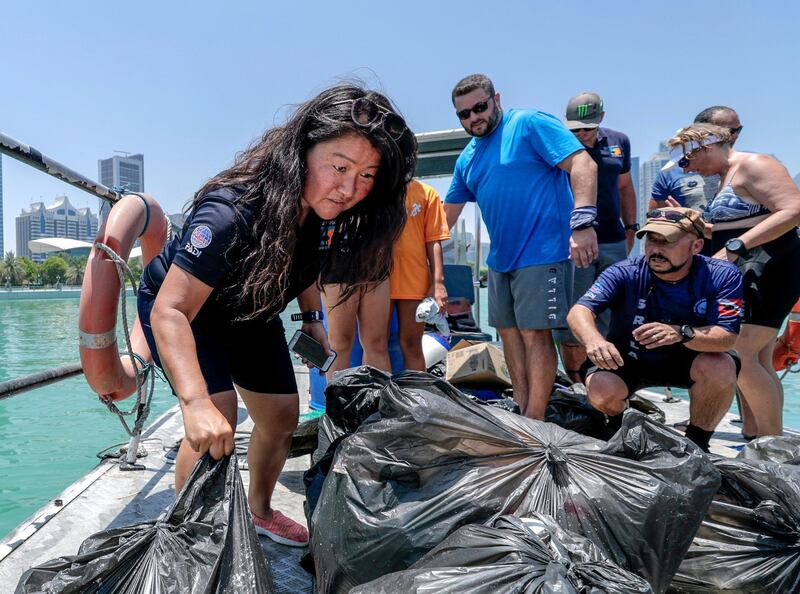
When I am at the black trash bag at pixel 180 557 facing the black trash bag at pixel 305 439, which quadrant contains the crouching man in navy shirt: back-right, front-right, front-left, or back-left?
front-right

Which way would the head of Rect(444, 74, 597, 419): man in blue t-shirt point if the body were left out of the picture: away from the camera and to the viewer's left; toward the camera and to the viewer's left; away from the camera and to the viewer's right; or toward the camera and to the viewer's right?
toward the camera and to the viewer's left

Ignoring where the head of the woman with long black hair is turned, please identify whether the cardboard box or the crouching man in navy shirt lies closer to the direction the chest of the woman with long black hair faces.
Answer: the crouching man in navy shirt

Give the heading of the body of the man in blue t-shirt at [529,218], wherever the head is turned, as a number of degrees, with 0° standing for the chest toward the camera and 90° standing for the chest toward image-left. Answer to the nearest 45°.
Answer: approximately 45°

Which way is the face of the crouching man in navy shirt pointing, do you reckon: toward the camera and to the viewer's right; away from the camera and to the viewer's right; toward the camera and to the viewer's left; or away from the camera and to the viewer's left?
toward the camera and to the viewer's left

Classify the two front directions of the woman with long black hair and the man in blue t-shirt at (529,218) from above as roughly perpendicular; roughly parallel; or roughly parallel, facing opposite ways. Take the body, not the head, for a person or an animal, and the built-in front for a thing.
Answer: roughly perpendicular

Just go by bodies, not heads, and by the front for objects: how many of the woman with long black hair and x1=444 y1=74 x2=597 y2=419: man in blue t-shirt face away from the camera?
0
